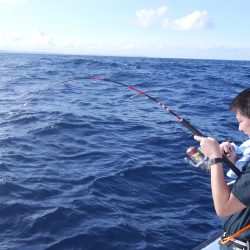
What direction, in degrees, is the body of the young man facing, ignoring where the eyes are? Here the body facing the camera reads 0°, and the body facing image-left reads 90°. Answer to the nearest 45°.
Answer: approximately 90°
